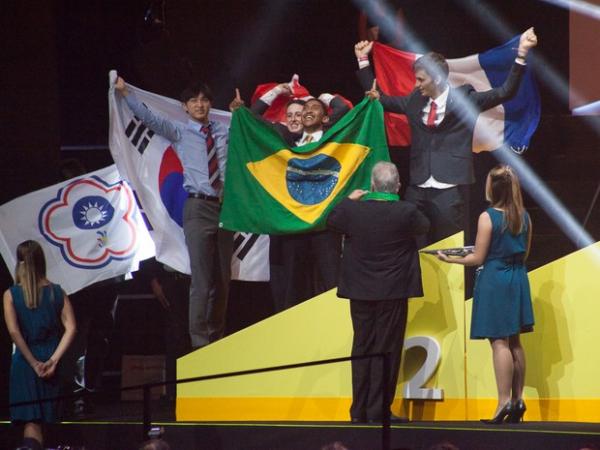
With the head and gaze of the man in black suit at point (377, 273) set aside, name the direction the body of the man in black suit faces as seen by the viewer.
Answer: away from the camera

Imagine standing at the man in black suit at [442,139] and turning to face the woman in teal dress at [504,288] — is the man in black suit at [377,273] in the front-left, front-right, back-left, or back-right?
front-right

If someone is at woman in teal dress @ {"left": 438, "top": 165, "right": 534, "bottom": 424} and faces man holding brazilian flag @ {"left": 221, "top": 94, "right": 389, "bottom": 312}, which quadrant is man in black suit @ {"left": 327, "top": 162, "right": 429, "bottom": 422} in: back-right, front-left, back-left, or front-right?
front-left

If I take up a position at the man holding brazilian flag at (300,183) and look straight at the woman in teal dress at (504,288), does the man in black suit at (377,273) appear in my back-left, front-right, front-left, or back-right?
front-right

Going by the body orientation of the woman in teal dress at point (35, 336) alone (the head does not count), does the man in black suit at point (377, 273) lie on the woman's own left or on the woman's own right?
on the woman's own right

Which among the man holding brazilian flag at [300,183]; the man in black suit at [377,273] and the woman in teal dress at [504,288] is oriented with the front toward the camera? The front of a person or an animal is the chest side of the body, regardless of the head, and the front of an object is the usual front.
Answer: the man holding brazilian flag

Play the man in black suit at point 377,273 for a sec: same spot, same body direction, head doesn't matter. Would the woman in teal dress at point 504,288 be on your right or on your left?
on your right

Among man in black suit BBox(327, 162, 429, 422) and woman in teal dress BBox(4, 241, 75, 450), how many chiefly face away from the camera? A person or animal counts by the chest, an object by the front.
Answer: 2

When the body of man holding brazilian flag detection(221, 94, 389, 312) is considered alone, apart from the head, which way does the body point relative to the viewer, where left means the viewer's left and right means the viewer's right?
facing the viewer

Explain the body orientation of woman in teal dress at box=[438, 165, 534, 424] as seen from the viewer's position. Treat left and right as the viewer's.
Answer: facing away from the viewer and to the left of the viewer

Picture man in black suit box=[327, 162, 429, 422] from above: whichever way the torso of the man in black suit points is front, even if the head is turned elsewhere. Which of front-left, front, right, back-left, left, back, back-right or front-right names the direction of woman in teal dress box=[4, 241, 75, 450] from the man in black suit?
left

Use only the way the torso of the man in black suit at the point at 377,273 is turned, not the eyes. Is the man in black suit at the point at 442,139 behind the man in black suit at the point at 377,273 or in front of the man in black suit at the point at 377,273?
in front

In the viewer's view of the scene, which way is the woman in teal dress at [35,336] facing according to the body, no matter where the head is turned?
away from the camera

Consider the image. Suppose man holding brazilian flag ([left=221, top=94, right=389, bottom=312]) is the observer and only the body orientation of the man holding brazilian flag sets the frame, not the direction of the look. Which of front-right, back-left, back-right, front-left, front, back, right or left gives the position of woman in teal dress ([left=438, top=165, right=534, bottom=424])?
front-left

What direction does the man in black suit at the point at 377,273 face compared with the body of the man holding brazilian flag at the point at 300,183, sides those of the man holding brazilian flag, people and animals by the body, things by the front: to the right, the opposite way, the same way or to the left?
the opposite way

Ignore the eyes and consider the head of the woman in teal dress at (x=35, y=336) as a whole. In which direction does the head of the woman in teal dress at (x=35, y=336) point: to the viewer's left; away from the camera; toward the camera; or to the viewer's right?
away from the camera

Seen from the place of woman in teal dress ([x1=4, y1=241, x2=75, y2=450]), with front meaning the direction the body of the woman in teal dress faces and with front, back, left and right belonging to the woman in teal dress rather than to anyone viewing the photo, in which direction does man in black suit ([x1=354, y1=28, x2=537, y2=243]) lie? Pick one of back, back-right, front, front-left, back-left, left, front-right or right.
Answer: right
